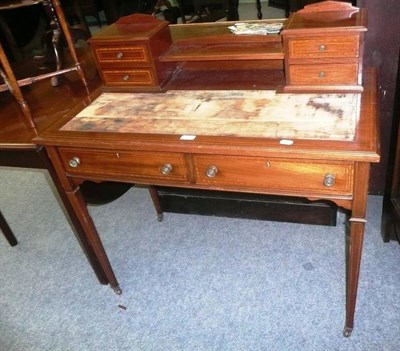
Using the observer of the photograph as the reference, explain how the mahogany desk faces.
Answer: facing the viewer
